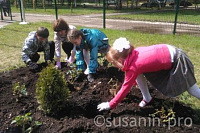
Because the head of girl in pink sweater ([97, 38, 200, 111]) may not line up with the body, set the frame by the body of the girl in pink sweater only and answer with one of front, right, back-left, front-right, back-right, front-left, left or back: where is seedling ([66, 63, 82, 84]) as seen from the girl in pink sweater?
front-right

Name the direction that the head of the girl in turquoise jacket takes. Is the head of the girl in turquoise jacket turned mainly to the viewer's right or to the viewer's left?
to the viewer's left

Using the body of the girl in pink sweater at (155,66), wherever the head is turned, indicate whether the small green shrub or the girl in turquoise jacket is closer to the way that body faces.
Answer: the small green shrub

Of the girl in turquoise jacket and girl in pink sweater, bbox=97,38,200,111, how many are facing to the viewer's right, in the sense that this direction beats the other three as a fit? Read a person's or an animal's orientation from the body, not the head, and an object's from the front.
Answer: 0

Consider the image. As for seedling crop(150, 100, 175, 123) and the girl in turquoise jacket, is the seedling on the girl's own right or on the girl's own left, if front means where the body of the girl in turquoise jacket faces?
on the girl's own left

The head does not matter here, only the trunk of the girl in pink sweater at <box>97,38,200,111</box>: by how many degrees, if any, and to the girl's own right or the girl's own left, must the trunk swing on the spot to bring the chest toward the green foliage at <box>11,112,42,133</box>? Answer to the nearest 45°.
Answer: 0° — they already face it

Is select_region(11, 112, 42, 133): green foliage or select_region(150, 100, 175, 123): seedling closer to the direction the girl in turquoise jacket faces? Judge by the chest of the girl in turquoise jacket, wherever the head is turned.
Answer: the green foliage

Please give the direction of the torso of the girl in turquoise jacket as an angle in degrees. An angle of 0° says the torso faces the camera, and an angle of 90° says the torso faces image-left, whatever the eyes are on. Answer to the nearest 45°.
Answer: approximately 45°

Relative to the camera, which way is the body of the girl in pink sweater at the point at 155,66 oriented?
to the viewer's left

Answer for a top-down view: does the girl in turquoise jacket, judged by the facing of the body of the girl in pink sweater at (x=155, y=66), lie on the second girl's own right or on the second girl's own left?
on the second girl's own right

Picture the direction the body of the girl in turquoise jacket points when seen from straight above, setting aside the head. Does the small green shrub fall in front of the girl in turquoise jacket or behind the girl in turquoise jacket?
in front

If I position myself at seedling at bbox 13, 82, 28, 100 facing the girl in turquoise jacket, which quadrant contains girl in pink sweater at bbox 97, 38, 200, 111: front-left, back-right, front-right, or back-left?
front-right
